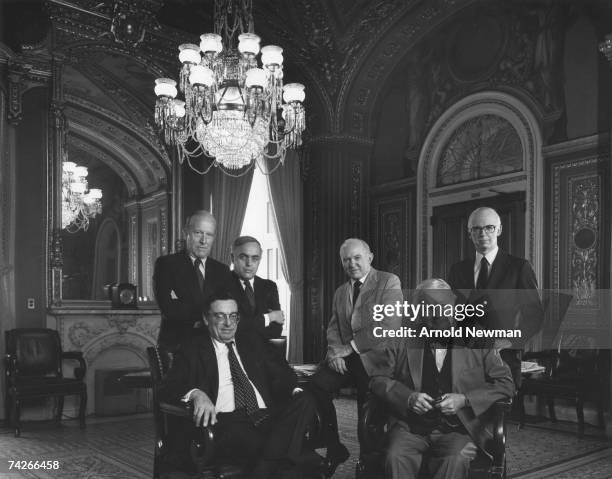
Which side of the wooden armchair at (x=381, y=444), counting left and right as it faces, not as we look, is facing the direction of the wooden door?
back

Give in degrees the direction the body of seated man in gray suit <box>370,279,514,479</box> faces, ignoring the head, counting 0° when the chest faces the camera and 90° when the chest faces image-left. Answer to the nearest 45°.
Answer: approximately 0°

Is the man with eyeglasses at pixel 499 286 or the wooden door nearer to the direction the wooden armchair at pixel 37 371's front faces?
the man with eyeglasses

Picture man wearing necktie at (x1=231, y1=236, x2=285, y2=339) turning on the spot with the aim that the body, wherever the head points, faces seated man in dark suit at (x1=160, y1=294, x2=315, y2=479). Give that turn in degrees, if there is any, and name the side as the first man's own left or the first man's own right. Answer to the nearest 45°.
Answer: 0° — they already face them

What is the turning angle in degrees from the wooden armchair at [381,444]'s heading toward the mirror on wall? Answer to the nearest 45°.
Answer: approximately 135° to its right

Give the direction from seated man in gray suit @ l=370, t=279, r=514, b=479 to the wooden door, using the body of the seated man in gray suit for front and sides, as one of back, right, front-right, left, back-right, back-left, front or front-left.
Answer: back

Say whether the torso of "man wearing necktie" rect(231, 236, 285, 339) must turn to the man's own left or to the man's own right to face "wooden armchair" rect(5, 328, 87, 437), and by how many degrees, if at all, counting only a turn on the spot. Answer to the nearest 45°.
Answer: approximately 135° to the man's own right

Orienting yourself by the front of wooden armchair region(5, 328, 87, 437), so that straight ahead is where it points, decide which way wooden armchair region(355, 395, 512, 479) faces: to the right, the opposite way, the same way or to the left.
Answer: to the right
